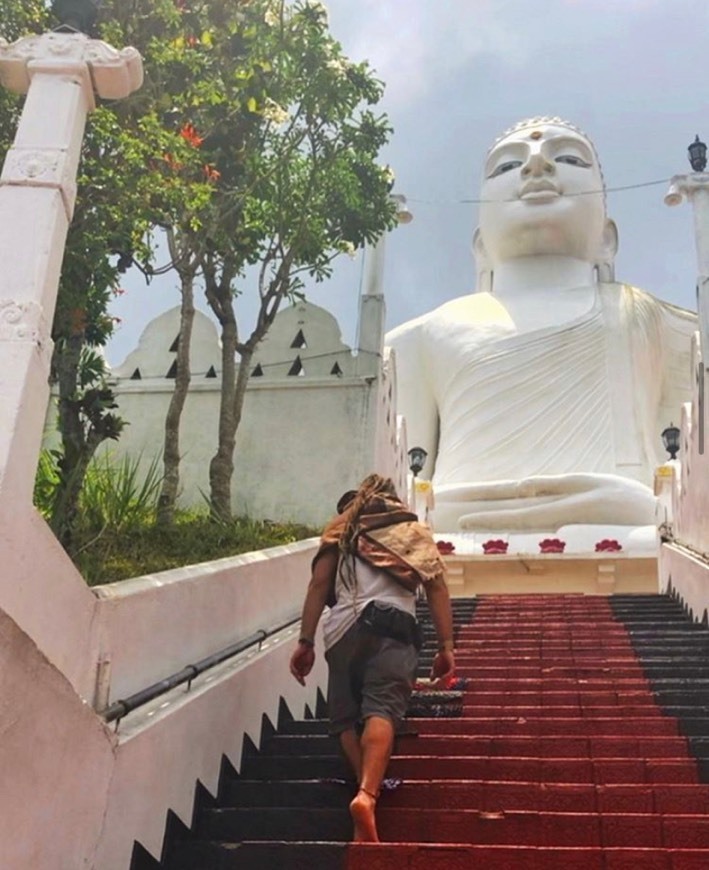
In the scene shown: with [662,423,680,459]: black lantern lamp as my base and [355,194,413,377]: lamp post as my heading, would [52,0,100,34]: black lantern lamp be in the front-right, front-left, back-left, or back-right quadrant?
front-left

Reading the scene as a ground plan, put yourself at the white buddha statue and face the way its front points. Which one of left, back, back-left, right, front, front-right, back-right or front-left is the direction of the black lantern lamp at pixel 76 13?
front

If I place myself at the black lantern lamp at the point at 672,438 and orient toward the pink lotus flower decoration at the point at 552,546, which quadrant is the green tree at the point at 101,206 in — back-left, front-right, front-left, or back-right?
front-left

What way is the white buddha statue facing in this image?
toward the camera

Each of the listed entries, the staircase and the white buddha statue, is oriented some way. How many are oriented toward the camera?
2

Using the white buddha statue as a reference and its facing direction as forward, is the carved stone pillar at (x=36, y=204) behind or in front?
in front

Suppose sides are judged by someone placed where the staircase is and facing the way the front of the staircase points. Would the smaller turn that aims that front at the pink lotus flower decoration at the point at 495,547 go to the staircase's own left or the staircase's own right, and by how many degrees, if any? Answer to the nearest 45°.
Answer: approximately 180°

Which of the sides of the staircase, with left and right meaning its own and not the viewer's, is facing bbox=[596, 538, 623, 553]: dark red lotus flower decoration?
back

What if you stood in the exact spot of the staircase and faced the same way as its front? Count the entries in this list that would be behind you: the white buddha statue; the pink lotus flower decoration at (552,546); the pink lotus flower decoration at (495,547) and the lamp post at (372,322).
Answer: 4

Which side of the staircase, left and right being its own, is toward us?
front
